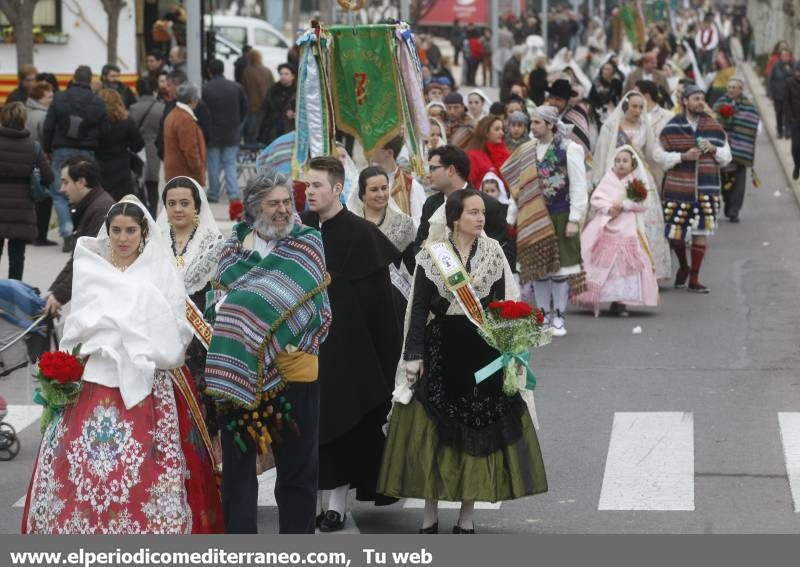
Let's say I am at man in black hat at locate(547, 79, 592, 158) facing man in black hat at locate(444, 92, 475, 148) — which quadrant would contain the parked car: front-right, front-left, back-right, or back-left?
front-right

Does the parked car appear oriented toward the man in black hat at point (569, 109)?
no

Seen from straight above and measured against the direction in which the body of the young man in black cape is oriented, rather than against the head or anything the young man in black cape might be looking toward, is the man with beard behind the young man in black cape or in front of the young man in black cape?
in front

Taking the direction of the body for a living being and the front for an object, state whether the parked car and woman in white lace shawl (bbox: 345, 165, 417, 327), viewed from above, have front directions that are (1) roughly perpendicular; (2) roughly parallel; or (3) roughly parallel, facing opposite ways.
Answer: roughly perpendicular

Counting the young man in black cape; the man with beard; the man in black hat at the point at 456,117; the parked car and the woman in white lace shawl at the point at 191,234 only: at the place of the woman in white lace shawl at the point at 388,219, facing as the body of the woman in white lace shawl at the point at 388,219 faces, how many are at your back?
2

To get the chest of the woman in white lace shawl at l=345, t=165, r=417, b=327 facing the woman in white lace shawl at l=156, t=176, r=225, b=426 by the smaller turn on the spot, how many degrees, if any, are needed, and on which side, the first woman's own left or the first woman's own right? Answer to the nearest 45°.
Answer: approximately 45° to the first woman's own right

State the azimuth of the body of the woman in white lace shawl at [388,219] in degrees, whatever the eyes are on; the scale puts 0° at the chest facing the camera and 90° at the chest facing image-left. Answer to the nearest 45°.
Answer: approximately 0°

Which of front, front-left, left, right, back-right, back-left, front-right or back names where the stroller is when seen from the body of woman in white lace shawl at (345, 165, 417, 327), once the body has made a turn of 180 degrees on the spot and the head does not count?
left

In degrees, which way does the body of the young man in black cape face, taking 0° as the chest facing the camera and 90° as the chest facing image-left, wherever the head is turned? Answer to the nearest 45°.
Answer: approximately 45°

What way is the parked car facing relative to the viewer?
to the viewer's right

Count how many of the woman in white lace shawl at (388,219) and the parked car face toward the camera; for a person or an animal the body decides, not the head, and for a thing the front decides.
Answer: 1

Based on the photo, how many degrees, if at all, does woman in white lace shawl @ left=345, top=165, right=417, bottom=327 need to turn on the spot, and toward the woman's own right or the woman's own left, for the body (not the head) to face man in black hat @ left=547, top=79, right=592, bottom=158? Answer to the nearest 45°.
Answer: approximately 180°

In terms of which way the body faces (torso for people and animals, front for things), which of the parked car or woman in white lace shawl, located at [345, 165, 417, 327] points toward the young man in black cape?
the woman in white lace shawl

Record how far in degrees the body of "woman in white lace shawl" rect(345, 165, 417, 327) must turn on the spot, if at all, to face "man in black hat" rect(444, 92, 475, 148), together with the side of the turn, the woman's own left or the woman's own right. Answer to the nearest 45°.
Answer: approximately 180°
